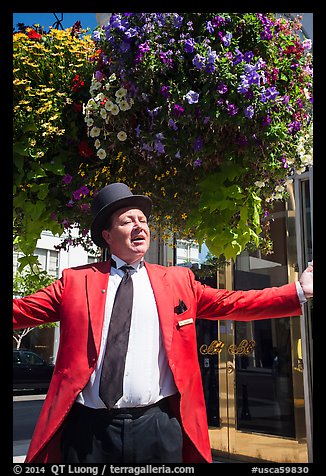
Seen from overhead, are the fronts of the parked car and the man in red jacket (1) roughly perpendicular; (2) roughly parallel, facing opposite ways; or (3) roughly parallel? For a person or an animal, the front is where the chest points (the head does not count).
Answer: roughly perpendicular

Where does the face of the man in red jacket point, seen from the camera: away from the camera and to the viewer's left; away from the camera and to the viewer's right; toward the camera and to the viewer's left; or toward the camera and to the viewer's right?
toward the camera and to the viewer's right

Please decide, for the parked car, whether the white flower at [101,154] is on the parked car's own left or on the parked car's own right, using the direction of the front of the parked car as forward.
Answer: on the parked car's own right

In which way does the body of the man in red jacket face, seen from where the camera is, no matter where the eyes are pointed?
toward the camera

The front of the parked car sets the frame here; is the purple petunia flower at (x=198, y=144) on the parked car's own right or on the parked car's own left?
on the parked car's own right

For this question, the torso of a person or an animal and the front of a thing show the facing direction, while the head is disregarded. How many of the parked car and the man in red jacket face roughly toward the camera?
1
